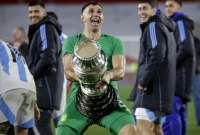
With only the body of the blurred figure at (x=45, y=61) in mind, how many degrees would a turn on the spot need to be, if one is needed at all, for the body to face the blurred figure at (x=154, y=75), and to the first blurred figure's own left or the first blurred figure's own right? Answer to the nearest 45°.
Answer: approximately 135° to the first blurred figure's own left

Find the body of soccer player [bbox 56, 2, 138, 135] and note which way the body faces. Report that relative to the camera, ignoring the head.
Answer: toward the camera

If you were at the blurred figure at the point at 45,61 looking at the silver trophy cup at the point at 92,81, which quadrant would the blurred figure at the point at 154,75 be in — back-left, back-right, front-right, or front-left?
front-left

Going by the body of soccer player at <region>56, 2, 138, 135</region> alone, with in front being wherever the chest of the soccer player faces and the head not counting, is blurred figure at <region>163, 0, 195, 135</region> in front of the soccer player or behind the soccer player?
behind

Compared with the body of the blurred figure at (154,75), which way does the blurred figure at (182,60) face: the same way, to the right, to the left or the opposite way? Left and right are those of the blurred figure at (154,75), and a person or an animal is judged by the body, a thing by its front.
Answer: the same way
